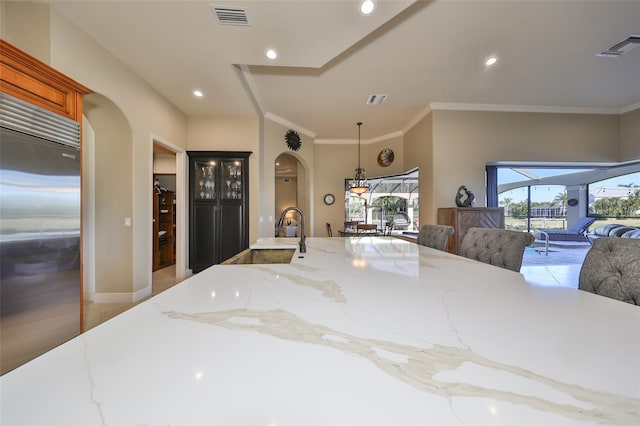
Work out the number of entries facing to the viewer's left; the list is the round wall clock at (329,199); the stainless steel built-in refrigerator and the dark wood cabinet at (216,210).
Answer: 0

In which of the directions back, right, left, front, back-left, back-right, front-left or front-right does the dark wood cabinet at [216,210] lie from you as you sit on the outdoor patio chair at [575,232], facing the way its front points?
front-left

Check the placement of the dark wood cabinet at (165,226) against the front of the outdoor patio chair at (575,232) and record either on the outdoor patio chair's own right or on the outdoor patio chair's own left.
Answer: on the outdoor patio chair's own left

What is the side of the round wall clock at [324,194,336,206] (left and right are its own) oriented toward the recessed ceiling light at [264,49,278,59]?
front

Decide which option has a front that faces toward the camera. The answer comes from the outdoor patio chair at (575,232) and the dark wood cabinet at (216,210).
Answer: the dark wood cabinet

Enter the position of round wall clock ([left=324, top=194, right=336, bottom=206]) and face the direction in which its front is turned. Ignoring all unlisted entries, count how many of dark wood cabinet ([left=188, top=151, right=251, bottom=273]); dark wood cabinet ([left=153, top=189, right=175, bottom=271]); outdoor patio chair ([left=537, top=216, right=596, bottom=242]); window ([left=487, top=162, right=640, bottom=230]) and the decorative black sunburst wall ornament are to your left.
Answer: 2

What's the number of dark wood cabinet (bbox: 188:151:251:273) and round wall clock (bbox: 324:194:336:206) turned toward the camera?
2

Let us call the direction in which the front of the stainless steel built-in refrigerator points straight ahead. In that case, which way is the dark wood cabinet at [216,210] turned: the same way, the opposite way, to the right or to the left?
to the right

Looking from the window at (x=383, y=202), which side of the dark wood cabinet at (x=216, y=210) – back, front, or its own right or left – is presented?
left

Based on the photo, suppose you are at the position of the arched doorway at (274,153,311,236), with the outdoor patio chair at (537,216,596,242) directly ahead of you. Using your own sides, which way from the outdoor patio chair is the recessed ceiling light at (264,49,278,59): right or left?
right

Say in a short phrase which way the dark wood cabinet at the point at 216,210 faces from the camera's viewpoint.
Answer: facing the viewer
